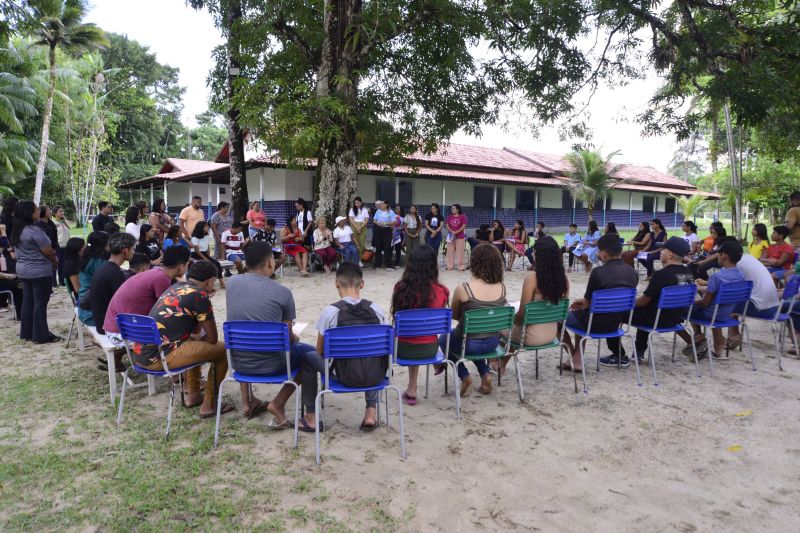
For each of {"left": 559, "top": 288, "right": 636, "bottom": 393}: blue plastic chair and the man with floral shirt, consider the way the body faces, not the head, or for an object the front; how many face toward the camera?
0

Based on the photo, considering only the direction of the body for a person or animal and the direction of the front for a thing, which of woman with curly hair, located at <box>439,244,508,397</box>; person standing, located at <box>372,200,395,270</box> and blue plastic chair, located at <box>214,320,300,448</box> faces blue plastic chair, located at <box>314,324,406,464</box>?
the person standing

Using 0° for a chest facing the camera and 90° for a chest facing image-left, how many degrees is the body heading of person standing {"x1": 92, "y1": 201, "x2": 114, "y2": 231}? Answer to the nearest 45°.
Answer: approximately 270°

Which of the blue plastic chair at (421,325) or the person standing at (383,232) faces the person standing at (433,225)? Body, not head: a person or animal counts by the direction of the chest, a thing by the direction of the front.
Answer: the blue plastic chair

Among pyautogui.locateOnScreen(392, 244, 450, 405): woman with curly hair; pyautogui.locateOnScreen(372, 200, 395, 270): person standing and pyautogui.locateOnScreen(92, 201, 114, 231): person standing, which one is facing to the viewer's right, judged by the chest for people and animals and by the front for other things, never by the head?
pyautogui.locateOnScreen(92, 201, 114, 231): person standing

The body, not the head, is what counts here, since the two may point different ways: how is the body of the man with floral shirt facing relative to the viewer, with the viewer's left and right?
facing away from the viewer and to the right of the viewer

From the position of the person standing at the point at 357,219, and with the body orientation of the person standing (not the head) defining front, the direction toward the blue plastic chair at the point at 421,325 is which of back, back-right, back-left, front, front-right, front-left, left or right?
front

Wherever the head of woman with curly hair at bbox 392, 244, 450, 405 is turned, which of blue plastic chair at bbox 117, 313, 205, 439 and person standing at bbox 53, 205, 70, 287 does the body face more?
the person standing

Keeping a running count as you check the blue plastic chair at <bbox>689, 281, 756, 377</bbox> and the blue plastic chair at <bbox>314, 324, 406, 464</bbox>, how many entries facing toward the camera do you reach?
0

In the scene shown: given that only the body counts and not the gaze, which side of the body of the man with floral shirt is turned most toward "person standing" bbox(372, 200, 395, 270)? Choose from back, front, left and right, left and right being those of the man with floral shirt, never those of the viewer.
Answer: front

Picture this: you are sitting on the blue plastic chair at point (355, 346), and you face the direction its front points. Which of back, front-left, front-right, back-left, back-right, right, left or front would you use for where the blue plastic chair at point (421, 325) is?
front-right

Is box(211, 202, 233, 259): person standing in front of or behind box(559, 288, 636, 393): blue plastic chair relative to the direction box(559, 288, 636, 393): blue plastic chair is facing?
in front

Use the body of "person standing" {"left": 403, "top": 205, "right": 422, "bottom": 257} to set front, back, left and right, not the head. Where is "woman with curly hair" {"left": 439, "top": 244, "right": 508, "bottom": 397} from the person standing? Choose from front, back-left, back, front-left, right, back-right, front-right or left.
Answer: front

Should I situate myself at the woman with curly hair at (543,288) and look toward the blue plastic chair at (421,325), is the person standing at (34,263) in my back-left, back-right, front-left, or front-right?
front-right

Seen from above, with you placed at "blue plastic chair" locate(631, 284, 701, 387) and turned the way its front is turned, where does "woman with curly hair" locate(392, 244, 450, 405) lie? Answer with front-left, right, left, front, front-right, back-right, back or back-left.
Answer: left

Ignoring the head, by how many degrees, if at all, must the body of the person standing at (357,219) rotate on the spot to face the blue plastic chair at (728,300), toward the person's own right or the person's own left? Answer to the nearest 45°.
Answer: approximately 45° to the person's own left

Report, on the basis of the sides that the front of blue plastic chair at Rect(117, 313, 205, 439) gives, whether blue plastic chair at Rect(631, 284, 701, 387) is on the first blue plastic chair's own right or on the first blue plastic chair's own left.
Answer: on the first blue plastic chair's own right

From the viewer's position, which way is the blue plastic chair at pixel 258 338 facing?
facing away from the viewer

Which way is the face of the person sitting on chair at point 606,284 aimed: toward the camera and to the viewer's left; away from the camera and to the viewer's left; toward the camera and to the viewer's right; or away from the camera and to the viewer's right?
away from the camera and to the viewer's left

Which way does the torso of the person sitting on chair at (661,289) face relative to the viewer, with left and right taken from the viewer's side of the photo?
facing away from the viewer and to the left of the viewer

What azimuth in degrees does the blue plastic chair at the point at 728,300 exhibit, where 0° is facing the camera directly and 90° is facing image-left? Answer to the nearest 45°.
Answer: approximately 135°

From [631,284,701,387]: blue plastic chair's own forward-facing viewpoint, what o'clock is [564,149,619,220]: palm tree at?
The palm tree is roughly at 1 o'clock from the blue plastic chair.

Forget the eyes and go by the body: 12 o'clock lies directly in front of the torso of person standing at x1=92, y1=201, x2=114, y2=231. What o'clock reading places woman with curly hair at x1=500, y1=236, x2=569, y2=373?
The woman with curly hair is roughly at 2 o'clock from the person standing.

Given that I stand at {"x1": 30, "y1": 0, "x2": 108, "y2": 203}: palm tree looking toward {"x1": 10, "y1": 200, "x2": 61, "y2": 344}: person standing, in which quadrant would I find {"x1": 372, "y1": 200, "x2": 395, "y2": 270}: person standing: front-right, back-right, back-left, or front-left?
front-left

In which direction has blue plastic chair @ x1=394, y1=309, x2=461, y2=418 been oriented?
away from the camera
